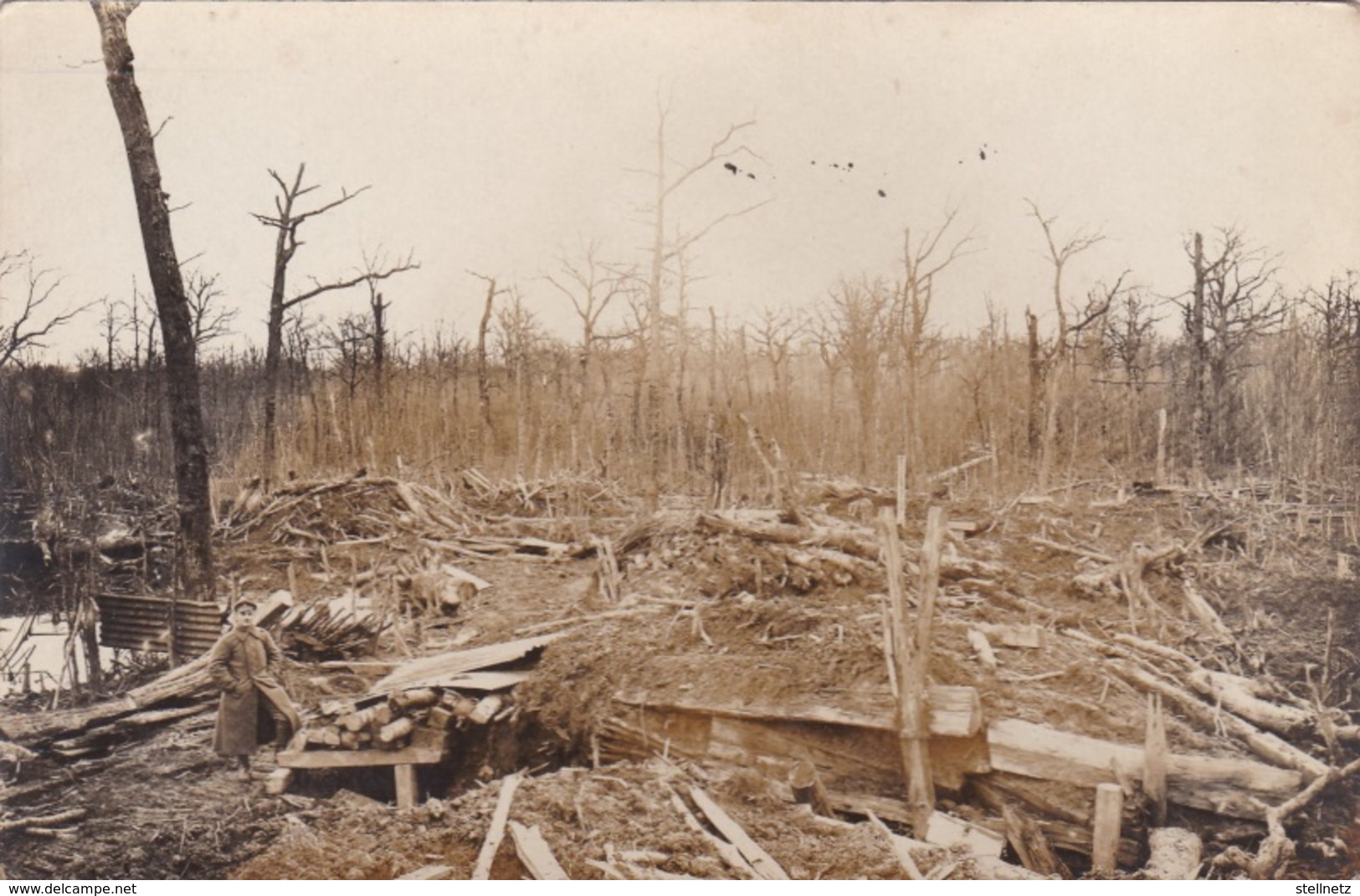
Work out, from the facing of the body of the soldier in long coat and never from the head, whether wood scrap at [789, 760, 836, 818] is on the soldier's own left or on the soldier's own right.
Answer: on the soldier's own left

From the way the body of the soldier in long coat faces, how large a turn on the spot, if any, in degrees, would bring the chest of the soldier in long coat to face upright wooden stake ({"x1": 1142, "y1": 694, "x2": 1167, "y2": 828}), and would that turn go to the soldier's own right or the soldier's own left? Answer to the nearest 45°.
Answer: approximately 45° to the soldier's own left

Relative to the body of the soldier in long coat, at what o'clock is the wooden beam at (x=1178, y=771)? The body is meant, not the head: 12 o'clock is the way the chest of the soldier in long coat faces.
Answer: The wooden beam is roughly at 10 o'clock from the soldier in long coat.

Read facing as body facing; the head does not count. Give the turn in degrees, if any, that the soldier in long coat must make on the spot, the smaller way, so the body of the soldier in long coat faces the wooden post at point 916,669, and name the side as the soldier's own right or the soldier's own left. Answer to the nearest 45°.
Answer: approximately 45° to the soldier's own left

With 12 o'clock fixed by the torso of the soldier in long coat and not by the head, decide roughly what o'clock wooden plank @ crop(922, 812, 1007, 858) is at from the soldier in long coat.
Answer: The wooden plank is roughly at 10 o'clock from the soldier in long coat.

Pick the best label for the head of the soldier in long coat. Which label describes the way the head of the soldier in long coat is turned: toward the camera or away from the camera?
toward the camera

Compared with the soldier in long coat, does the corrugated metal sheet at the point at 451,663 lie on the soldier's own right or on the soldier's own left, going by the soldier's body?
on the soldier's own left

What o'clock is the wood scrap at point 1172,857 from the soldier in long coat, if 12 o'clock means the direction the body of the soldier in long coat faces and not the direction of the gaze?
The wood scrap is roughly at 10 o'clock from the soldier in long coat.

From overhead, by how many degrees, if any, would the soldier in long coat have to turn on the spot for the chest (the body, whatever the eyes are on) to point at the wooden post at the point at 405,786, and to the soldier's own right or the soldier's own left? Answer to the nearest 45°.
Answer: approximately 45° to the soldier's own left

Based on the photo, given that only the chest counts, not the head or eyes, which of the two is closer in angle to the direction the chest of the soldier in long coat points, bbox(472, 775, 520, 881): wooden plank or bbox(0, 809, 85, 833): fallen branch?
the wooden plank

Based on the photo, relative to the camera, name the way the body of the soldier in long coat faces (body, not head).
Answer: toward the camera
